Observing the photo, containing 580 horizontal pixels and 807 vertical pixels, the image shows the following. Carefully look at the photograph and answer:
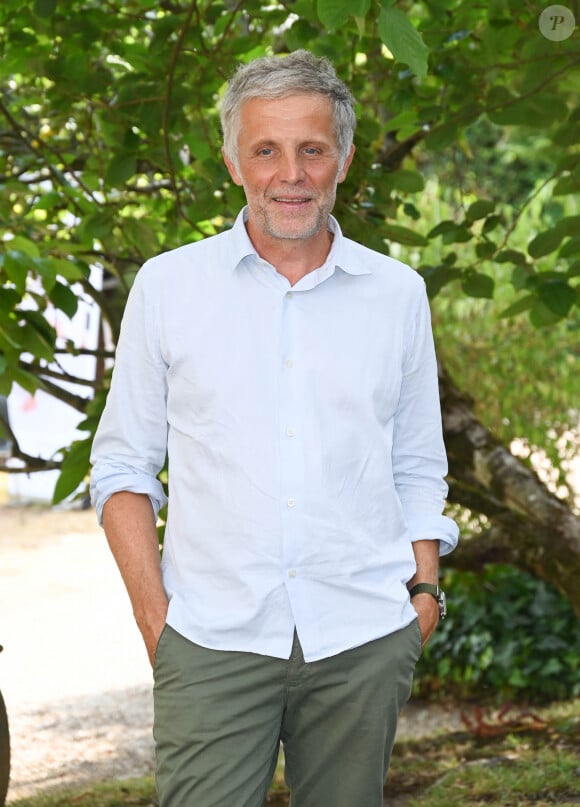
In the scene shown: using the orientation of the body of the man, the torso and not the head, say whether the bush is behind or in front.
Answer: behind

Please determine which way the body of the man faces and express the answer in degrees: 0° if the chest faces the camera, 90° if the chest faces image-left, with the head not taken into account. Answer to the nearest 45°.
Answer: approximately 0°
